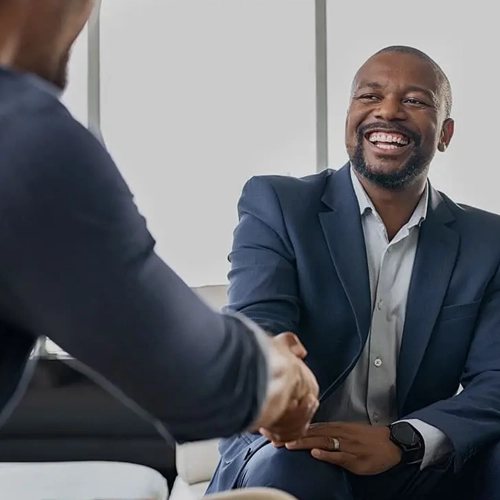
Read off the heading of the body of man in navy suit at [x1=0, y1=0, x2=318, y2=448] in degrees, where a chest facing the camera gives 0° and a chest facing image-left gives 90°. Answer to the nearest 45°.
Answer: approximately 225°
